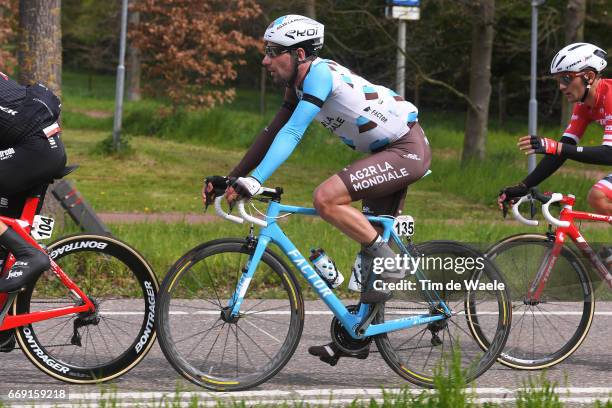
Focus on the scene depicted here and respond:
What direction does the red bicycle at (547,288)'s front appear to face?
to the viewer's left

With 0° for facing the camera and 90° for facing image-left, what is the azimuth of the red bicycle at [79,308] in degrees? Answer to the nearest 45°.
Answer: approximately 90°

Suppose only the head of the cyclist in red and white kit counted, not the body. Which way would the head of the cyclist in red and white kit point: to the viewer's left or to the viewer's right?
to the viewer's left

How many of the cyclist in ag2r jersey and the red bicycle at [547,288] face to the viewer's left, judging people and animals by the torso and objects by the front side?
2

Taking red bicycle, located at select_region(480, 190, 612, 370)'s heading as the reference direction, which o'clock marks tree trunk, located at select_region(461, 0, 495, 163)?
The tree trunk is roughly at 3 o'clock from the red bicycle.

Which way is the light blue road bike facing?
to the viewer's left

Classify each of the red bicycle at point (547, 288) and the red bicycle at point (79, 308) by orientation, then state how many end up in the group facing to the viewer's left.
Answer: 2

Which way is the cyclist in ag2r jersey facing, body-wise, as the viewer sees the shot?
to the viewer's left
